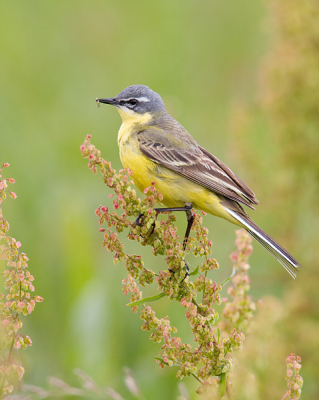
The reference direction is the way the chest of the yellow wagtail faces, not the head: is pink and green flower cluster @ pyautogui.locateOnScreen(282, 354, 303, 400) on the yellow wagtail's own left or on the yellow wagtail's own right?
on the yellow wagtail's own left

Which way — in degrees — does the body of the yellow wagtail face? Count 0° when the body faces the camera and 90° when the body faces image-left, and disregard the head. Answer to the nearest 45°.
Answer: approximately 90°
